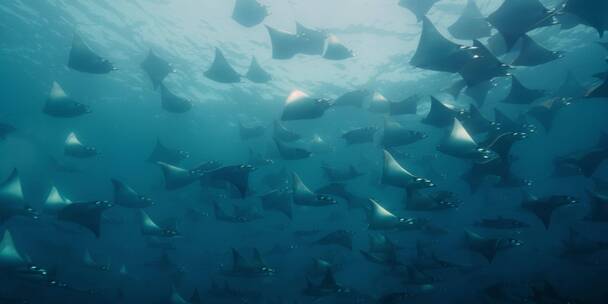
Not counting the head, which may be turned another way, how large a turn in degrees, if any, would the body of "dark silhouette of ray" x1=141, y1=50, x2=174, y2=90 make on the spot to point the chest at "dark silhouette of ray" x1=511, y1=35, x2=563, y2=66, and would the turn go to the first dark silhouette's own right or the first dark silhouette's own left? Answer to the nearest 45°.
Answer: approximately 45° to the first dark silhouette's own right

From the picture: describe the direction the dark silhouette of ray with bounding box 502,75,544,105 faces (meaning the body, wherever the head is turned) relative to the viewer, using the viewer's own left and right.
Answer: facing to the right of the viewer

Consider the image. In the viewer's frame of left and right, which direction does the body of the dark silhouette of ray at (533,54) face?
facing to the right of the viewer

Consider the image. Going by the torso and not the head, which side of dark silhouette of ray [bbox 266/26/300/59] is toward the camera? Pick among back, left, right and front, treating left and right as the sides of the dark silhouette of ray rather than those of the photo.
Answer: right

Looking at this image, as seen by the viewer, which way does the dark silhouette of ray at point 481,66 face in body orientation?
to the viewer's right

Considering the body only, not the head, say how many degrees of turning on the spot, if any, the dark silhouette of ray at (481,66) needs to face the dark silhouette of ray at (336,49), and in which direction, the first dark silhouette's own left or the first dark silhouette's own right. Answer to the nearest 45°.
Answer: approximately 135° to the first dark silhouette's own left

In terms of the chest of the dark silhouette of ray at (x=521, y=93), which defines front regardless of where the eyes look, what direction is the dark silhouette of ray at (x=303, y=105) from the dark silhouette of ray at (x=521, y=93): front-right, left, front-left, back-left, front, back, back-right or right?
back-right
